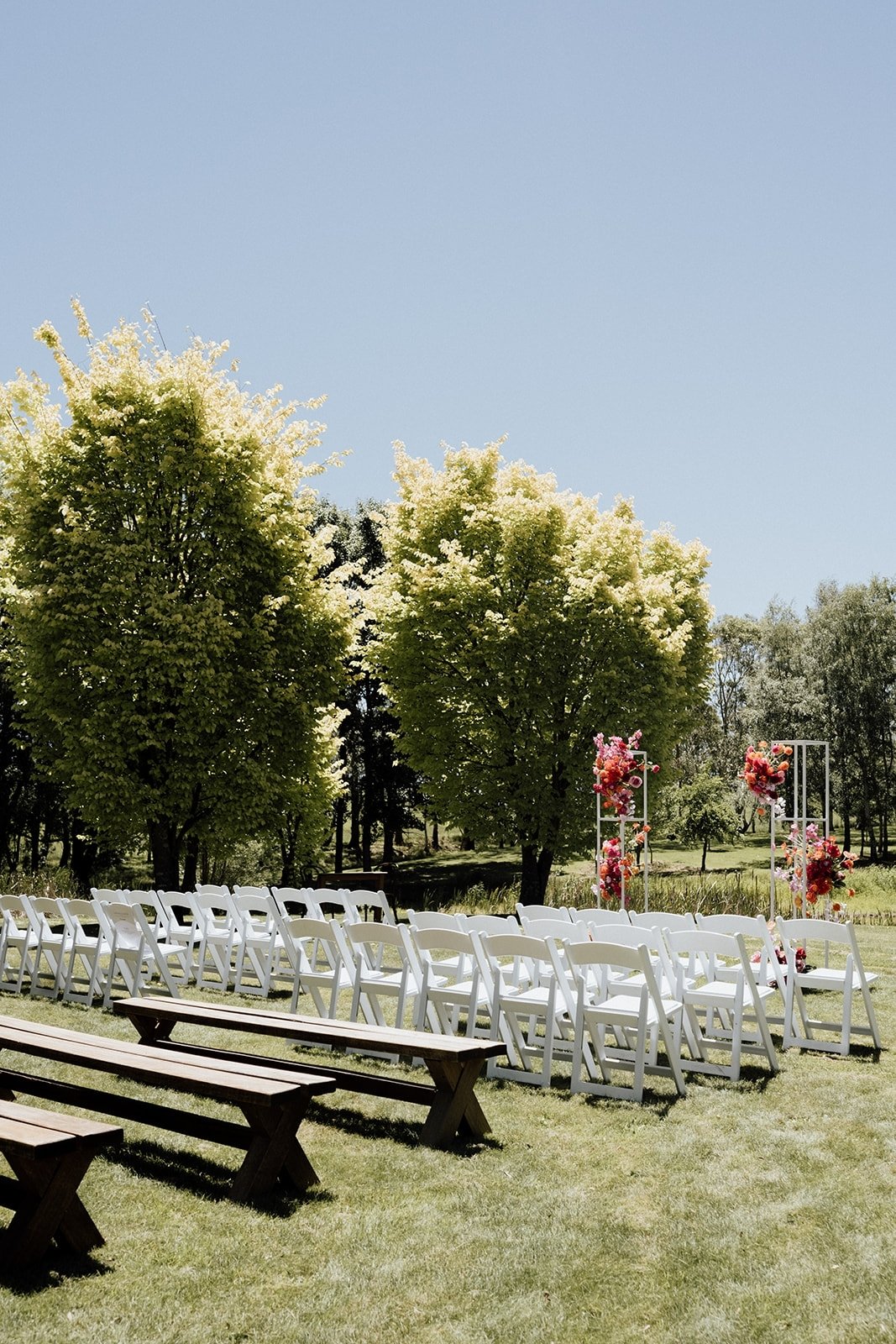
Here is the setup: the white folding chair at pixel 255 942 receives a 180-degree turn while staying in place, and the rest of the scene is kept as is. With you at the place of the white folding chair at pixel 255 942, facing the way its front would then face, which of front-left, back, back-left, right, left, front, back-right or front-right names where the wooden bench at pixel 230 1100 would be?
front-left

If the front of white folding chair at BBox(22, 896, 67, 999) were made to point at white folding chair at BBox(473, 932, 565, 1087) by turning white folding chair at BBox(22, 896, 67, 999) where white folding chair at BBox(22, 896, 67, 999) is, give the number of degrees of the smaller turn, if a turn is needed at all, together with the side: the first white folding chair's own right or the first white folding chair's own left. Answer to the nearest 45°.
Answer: approximately 90° to the first white folding chair's own right

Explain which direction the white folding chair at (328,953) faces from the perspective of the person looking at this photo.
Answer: facing away from the viewer and to the right of the viewer

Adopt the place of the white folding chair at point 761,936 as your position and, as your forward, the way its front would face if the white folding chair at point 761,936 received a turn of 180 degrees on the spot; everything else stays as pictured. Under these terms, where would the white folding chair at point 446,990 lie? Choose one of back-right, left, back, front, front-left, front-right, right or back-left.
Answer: front

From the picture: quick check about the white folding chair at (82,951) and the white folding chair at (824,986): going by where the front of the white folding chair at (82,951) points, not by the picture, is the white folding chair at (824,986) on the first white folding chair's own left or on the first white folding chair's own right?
on the first white folding chair's own right

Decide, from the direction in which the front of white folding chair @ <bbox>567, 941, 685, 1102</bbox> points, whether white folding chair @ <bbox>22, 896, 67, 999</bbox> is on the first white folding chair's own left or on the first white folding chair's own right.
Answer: on the first white folding chair's own left

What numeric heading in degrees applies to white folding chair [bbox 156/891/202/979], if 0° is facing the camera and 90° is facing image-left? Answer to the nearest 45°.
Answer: approximately 225°
